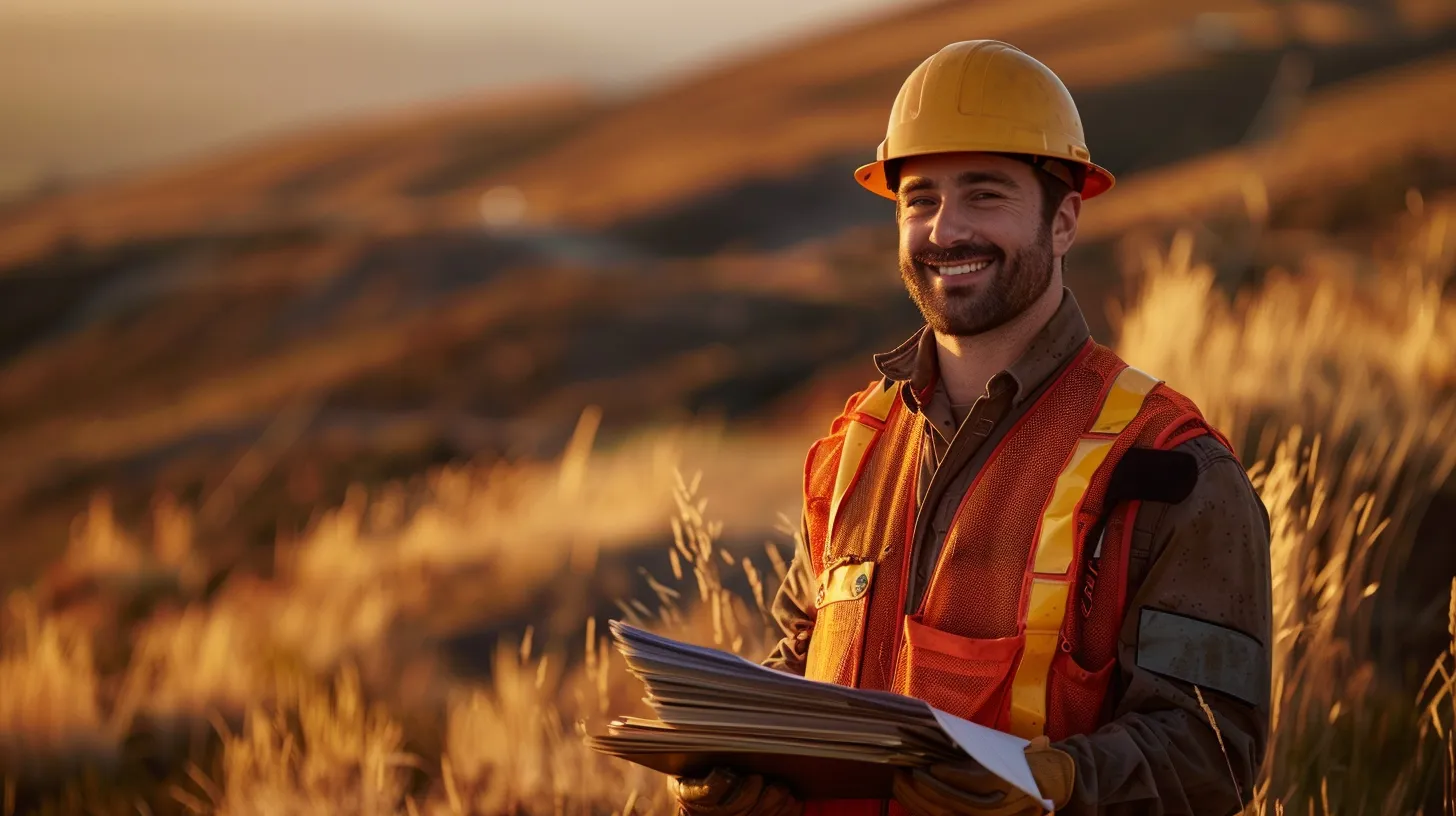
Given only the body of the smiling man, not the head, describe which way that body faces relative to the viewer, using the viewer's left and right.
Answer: facing the viewer and to the left of the viewer
